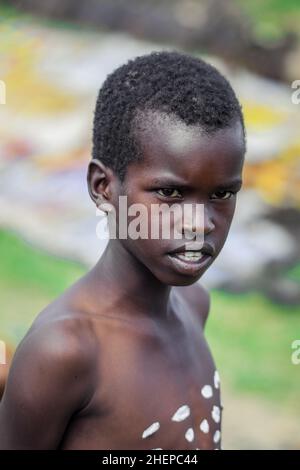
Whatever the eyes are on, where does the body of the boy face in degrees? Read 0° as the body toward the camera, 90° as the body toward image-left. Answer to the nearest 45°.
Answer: approximately 315°
